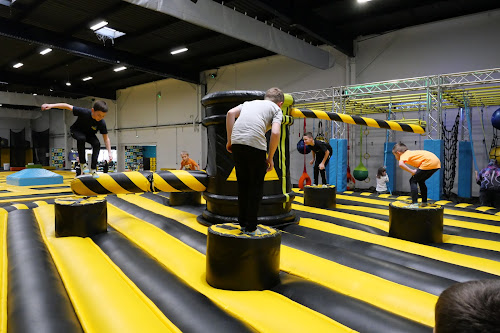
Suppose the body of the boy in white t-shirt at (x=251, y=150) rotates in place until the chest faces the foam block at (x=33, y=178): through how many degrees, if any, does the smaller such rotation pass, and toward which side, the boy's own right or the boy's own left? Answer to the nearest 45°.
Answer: approximately 90° to the boy's own left

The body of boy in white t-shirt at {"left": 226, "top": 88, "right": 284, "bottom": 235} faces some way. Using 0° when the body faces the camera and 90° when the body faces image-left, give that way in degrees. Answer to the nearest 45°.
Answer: approximately 225°

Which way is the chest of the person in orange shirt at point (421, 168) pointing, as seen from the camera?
to the viewer's left

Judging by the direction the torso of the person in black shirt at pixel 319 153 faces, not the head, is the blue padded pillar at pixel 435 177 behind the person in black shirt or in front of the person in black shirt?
behind

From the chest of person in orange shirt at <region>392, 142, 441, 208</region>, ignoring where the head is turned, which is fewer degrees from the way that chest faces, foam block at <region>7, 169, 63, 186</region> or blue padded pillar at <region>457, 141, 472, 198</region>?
the foam block

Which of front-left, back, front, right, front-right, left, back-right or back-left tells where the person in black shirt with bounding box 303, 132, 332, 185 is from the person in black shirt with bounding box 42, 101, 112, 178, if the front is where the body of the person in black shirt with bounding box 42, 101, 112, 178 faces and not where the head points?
front-left

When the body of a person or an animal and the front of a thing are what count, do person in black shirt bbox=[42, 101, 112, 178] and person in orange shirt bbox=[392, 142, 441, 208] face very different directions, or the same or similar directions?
very different directions

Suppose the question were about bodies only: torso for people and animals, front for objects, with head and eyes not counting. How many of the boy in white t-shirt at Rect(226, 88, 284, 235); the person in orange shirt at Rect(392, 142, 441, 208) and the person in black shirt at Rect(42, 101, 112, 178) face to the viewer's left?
1

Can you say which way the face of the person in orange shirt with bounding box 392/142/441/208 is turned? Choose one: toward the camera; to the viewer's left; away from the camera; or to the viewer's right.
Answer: to the viewer's left

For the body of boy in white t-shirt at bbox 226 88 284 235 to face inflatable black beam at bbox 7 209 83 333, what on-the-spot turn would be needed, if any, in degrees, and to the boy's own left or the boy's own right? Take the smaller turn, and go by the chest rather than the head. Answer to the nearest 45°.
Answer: approximately 135° to the boy's own left
